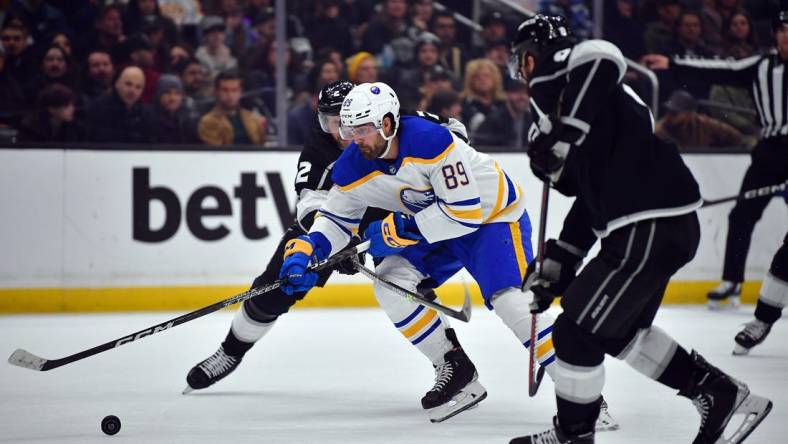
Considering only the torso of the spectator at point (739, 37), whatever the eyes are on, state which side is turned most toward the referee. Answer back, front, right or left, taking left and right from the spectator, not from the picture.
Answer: front

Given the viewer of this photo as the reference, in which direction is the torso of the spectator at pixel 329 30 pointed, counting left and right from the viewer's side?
facing the viewer

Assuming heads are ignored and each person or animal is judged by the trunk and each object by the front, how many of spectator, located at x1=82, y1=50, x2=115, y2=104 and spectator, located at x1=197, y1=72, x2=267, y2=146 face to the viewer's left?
0

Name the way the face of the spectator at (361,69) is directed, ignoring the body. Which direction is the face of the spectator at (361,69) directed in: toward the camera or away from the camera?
toward the camera

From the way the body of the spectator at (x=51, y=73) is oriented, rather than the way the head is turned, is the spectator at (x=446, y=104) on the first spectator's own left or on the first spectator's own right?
on the first spectator's own left

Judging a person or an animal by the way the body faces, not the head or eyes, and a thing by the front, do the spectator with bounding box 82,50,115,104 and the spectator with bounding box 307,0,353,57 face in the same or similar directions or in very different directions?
same or similar directions

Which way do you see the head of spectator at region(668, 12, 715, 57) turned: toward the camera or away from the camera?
toward the camera

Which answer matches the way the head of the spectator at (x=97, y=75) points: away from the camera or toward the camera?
toward the camera

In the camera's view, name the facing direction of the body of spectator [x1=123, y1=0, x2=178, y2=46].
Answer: toward the camera

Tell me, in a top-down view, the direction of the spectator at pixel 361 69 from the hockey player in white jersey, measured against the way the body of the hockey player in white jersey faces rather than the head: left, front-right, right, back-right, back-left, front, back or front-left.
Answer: back-right

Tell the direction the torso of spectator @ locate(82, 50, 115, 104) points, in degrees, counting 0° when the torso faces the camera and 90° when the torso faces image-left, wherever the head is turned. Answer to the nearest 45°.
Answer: approximately 0°

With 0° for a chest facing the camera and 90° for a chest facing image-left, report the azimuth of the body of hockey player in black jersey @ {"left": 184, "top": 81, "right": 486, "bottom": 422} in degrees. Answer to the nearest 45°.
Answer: approximately 45°

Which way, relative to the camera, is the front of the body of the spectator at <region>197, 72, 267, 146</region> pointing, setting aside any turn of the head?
toward the camera

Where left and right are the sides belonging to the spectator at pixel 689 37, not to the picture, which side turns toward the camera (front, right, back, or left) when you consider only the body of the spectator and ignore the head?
front
